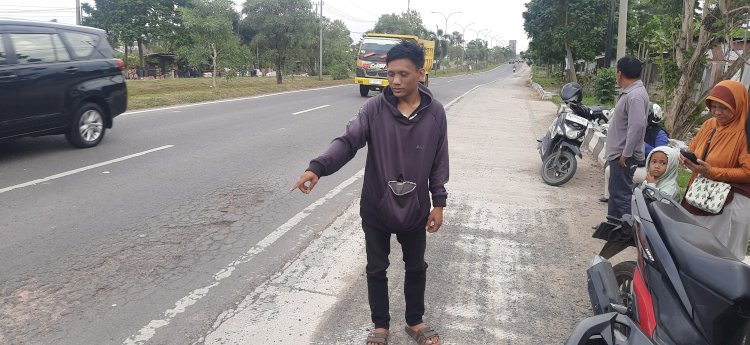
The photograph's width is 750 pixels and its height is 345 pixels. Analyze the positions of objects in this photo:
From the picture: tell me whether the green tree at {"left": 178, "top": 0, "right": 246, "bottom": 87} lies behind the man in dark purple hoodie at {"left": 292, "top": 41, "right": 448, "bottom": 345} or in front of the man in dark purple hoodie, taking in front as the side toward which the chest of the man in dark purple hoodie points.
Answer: behind

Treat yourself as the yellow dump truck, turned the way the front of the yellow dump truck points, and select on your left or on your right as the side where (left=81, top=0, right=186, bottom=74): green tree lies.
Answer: on your right

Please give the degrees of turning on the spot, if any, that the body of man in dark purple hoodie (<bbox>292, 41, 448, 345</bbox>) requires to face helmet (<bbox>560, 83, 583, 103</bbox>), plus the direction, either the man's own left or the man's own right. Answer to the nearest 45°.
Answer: approximately 135° to the man's own left

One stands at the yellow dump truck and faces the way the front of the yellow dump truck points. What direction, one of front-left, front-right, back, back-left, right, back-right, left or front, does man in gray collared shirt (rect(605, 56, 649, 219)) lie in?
front-left

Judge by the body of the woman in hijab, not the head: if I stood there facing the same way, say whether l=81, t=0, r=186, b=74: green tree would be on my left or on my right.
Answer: on my right

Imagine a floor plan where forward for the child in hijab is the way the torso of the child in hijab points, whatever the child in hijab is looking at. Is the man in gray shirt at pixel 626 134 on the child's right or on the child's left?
on the child's right

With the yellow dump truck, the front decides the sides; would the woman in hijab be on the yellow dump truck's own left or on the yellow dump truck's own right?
on the yellow dump truck's own left

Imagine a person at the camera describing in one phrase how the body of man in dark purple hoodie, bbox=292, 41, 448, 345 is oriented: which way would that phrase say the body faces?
toward the camera

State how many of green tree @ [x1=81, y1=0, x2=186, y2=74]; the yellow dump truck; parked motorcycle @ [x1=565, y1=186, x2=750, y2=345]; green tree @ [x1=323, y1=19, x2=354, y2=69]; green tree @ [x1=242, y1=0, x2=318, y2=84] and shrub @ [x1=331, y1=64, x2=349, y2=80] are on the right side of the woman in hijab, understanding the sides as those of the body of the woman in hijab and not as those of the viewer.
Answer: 5

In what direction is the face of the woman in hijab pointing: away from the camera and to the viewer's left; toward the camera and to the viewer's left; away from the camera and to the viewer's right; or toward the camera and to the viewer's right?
toward the camera and to the viewer's left

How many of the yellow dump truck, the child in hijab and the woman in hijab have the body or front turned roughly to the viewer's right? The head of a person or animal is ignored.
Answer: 0

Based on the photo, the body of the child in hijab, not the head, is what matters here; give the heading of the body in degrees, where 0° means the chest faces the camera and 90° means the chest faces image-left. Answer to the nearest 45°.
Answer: approximately 45°

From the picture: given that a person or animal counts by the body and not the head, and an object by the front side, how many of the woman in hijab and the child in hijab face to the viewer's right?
0

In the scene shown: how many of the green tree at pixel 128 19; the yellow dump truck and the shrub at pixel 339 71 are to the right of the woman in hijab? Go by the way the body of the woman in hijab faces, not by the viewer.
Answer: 3

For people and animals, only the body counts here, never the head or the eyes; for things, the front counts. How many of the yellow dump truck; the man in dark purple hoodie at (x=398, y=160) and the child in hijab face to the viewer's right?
0
